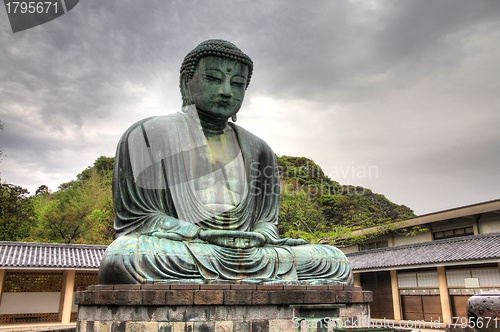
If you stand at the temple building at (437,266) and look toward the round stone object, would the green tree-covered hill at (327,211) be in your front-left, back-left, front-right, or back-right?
back-right

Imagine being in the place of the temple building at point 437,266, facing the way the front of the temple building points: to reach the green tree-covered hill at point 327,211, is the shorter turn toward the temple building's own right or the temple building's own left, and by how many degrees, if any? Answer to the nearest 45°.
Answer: approximately 90° to the temple building's own right

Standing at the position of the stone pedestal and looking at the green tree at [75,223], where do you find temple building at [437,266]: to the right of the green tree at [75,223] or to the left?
right

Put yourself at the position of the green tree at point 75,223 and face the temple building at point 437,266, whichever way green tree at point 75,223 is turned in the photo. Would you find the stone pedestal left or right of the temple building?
right

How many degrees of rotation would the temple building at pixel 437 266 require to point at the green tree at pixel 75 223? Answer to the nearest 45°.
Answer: approximately 45° to its right

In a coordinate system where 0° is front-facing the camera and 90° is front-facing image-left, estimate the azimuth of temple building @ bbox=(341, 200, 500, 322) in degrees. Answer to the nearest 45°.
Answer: approximately 45°

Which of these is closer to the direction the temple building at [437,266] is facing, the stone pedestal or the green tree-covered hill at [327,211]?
the stone pedestal
